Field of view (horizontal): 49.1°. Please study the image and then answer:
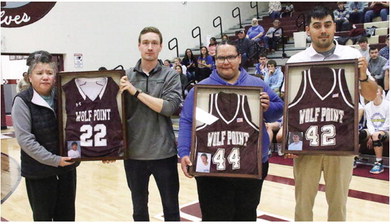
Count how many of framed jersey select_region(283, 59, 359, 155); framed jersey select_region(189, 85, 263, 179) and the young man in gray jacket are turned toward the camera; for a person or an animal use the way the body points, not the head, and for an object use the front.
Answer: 3

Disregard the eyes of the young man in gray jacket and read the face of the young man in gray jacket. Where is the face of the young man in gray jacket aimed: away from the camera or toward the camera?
toward the camera

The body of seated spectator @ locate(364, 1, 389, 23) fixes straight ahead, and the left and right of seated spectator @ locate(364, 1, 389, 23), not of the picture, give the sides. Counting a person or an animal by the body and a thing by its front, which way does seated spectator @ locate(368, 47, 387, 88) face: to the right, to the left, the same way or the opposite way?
the same way

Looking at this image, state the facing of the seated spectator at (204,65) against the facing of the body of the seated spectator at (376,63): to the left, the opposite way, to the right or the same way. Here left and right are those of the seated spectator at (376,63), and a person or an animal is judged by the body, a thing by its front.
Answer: the same way

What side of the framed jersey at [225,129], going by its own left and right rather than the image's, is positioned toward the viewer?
front

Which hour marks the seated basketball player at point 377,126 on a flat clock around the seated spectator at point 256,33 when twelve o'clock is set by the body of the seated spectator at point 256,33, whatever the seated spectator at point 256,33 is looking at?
the seated basketball player at point 377,126 is roughly at 10 o'clock from the seated spectator at point 256,33.

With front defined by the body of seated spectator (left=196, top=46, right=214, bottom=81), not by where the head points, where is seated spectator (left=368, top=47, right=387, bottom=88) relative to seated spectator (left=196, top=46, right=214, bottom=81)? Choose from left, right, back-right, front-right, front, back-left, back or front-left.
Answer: left

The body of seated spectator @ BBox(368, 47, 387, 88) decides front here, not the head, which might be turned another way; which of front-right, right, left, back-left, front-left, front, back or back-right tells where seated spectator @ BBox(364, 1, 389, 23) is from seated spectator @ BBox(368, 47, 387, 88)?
back-right

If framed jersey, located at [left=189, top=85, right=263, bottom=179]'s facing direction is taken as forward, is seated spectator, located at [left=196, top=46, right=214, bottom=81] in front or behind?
behind

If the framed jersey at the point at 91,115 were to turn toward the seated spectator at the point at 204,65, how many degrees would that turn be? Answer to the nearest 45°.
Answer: approximately 180°

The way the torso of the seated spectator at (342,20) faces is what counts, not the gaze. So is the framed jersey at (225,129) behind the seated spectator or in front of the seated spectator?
in front

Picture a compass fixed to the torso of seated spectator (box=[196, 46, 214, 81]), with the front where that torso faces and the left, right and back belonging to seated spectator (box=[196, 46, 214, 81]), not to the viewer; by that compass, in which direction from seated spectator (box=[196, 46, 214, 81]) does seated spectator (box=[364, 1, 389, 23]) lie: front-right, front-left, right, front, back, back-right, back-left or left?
back-left

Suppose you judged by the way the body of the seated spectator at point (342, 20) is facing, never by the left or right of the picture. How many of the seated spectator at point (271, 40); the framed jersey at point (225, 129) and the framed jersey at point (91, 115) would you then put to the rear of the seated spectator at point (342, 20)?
0

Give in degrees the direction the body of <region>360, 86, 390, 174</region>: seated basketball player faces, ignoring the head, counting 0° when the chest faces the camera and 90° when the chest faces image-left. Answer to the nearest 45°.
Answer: approximately 45°

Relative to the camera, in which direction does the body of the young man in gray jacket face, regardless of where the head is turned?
toward the camera

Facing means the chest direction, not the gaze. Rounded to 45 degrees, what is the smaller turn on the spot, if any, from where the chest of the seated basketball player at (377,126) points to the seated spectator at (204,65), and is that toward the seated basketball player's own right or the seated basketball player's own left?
approximately 90° to the seated basketball player's own right
